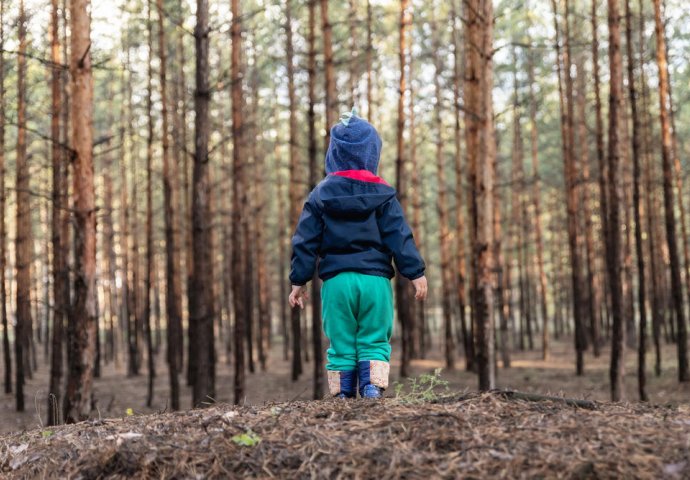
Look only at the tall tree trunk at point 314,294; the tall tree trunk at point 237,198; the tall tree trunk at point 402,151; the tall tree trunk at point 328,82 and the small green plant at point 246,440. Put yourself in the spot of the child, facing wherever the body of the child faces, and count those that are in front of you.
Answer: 4

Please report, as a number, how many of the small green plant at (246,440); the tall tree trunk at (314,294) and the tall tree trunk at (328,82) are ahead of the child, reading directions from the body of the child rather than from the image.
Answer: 2

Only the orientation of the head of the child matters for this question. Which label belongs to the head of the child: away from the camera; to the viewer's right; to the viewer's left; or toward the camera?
away from the camera

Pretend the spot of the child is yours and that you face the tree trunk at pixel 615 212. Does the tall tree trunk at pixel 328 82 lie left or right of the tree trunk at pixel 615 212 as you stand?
left

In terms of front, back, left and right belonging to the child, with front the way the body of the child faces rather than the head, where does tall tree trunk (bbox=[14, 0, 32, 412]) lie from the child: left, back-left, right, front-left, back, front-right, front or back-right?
front-left

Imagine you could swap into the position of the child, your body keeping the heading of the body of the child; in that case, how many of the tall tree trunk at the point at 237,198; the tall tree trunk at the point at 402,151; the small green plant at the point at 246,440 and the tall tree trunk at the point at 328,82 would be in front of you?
3

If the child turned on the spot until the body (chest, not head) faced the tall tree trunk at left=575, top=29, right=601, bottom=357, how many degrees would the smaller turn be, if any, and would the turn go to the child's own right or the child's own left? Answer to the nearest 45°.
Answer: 0° — they already face it

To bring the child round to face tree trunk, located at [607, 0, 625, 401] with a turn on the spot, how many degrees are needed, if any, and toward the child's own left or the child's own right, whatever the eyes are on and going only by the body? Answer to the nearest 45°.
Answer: approximately 45° to the child's own right

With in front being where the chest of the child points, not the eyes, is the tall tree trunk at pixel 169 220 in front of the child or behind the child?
in front

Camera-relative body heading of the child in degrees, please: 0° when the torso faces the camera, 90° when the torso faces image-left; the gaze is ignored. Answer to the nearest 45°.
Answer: approximately 180°

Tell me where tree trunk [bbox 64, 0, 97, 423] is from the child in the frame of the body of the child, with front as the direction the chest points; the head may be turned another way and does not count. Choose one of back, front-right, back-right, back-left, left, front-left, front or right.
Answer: front-left

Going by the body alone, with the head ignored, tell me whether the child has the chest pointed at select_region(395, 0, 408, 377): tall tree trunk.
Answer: yes

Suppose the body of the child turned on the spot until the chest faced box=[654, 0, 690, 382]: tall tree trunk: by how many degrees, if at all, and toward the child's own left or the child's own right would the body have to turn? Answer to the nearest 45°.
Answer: approximately 45° to the child's own right
